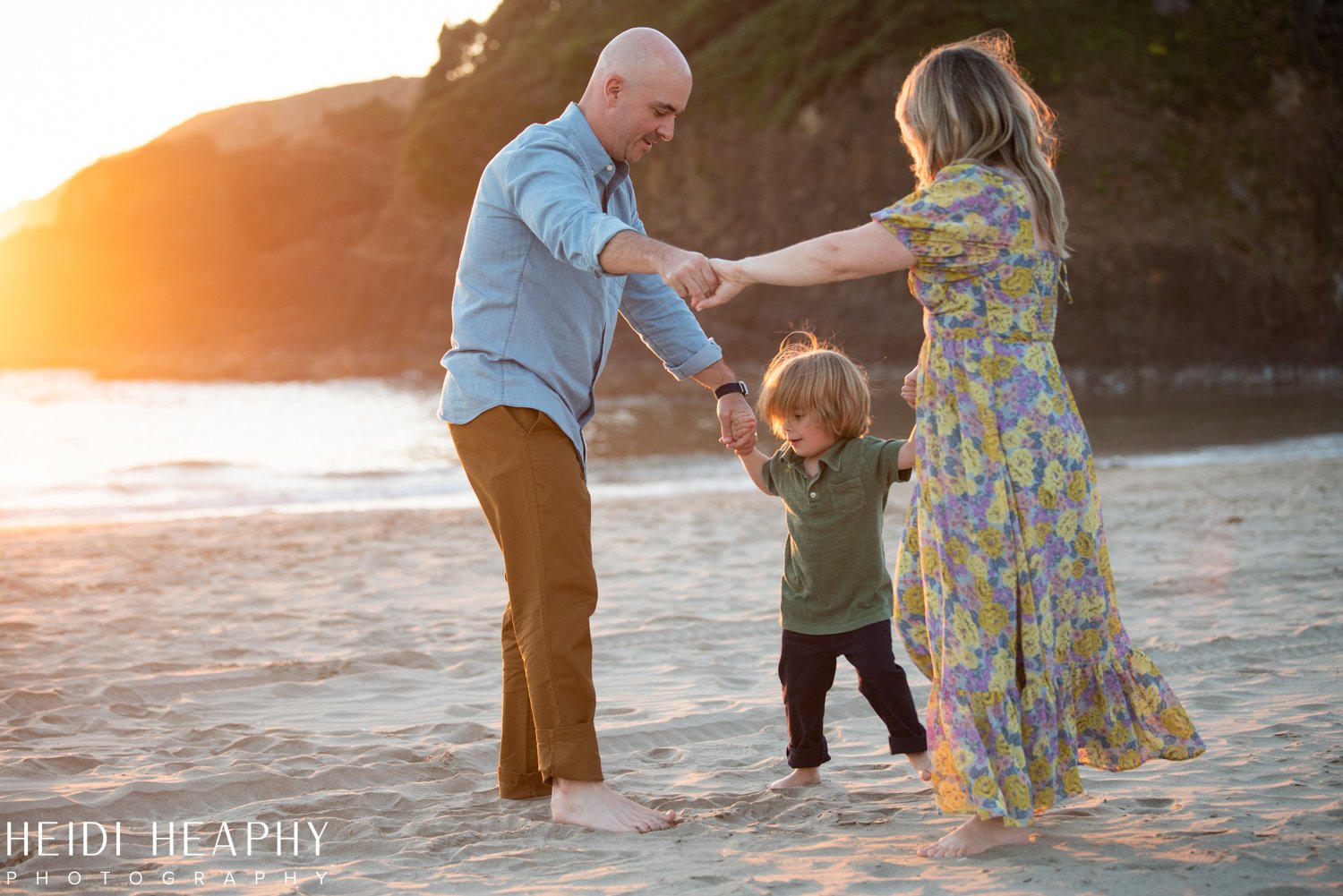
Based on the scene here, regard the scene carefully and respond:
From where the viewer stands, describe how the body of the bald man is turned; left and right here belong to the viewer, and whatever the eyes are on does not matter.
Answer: facing to the right of the viewer

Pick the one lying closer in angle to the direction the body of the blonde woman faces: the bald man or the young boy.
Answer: the bald man

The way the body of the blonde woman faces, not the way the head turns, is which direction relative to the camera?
to the viewer's left

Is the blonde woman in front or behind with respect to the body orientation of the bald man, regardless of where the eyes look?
in front

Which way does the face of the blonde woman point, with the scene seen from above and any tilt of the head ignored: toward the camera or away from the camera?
away from the camera

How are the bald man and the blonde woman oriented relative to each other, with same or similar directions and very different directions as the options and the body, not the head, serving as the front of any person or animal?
very different directions

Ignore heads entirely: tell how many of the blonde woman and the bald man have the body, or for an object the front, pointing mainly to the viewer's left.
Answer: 1
